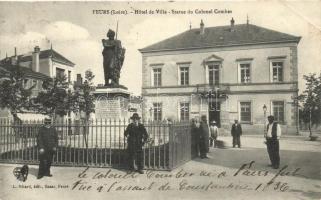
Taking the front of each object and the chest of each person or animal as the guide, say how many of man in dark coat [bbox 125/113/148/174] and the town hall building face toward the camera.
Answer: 2

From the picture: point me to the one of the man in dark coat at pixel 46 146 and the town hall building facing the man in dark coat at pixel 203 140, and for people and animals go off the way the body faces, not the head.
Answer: the town hall building

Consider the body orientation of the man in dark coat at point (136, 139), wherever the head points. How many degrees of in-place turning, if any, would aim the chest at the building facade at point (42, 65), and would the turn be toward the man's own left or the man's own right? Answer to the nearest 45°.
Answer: approximately 180°

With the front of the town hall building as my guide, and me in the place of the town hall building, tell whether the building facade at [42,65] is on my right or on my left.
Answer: on my right

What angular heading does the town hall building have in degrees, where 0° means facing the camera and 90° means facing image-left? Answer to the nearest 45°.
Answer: approximately 0°

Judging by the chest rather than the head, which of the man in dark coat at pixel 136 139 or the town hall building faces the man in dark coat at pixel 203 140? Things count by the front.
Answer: the town hall building
